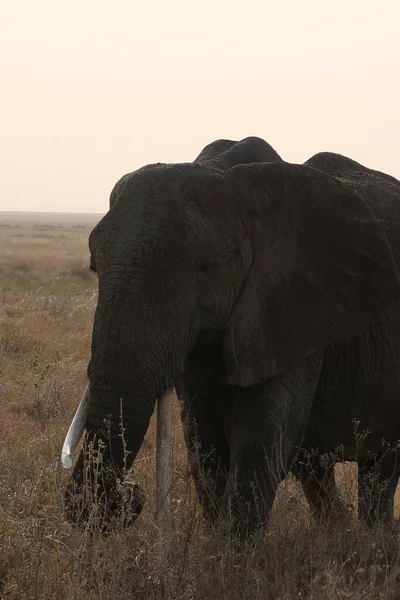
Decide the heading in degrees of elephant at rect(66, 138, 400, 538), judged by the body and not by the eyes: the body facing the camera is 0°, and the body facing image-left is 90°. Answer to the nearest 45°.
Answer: approximately 45°
